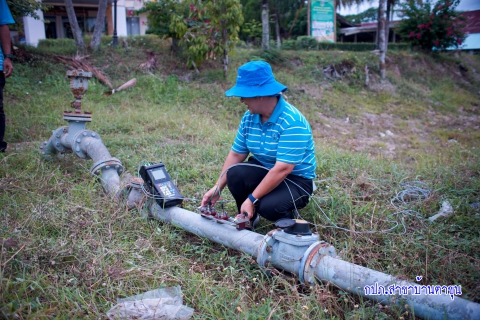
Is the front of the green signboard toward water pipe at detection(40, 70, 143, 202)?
yes

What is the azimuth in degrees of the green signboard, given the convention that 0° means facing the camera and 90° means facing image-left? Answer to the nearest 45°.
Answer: approximately 0°

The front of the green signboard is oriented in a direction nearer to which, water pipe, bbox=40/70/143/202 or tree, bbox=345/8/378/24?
the water pipe

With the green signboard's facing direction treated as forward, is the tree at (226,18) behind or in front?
in front

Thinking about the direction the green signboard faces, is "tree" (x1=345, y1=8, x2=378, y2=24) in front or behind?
behind

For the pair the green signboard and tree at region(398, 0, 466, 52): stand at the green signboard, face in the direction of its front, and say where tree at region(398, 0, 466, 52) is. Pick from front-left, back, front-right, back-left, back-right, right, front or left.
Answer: left

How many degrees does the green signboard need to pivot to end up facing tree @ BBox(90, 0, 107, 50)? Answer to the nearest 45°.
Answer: approximately 45° to its right

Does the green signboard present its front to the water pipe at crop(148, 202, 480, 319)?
yes

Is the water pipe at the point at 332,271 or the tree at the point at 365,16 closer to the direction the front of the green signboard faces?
the water pipe

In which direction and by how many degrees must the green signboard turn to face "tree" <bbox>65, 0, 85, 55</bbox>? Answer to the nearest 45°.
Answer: approximately 45° to its right

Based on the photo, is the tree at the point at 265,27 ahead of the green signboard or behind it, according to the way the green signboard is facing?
ahead
